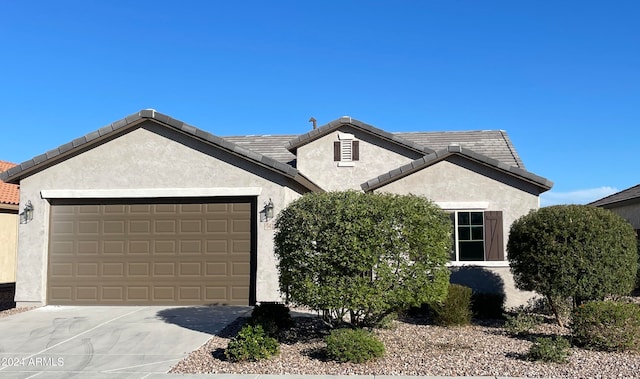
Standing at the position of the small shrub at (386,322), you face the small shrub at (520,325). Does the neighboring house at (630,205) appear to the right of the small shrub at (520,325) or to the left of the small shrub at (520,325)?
left

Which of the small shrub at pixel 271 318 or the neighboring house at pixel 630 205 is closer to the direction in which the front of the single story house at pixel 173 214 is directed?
the small shrub

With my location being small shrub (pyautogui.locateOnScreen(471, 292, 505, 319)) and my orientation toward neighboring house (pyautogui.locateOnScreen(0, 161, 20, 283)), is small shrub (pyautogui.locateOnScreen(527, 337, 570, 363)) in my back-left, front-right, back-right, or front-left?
back-left

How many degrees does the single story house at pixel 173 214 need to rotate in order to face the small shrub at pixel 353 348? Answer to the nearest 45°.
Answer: approximately 45° to its left

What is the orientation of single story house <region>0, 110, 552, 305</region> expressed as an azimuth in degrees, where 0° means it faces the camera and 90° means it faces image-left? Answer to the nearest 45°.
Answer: approximately 0°

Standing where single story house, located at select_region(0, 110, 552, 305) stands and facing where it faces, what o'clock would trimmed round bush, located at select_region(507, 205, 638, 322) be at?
The trimmed round bush is roughly at 10 o'clock from the single story house.

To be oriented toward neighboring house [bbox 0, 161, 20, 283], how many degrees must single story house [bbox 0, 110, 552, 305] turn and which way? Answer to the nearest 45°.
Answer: approximately 135° to its right

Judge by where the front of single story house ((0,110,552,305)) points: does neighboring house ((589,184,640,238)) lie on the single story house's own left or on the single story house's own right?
on the single story house's own left
